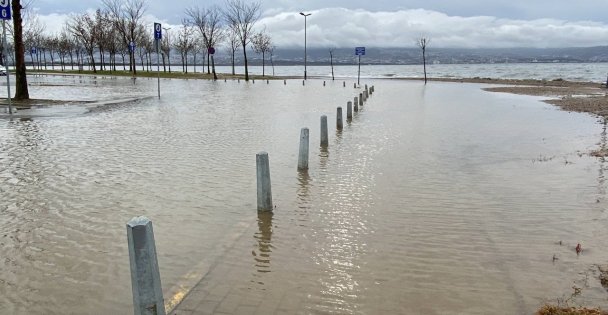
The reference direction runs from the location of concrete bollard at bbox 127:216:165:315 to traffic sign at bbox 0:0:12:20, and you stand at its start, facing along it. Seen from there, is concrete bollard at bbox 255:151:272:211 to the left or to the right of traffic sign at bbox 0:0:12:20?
right

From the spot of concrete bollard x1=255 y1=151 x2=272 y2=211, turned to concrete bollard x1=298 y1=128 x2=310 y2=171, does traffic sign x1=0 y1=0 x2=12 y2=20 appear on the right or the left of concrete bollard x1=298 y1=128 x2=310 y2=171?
left

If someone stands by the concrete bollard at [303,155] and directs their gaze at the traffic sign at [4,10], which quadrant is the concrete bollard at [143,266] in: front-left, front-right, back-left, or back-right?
back-left

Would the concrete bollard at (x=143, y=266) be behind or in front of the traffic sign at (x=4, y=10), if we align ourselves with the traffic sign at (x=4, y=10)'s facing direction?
in front

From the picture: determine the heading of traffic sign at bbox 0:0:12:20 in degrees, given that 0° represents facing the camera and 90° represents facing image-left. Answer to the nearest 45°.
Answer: approximately 0°

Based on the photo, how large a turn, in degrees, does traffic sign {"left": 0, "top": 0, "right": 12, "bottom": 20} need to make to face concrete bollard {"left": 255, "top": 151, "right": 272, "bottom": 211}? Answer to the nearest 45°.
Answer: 0° — it already faces it

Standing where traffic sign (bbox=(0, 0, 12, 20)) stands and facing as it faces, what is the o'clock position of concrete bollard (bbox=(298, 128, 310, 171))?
The concrete bollard is roughly at 11 o'clock from the traffic sign.
